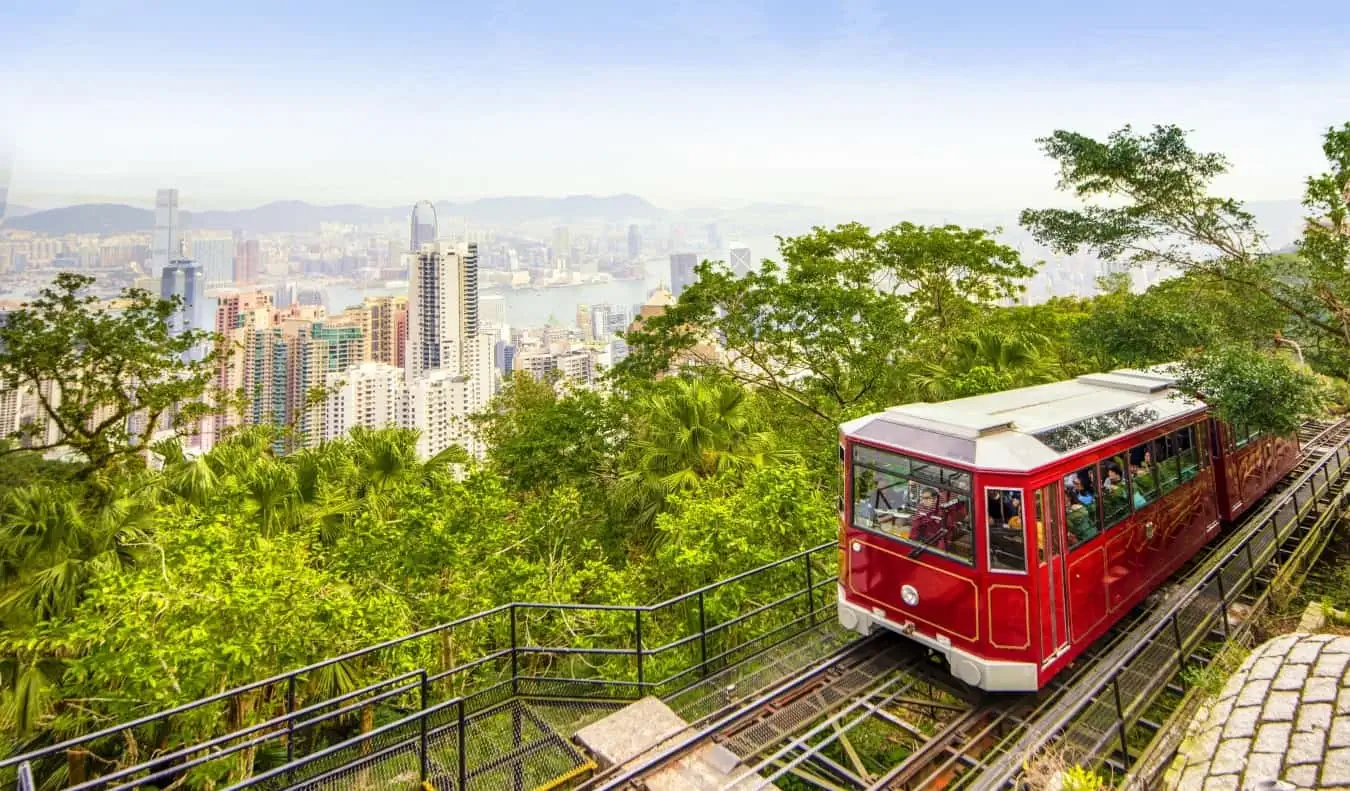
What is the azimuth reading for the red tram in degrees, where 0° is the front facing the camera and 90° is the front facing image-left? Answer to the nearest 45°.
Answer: approximately 45°

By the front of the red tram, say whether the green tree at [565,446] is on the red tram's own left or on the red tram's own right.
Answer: on the red tram's own right

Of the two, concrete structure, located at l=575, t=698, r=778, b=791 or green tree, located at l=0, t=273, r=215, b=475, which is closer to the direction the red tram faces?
the concrete structure

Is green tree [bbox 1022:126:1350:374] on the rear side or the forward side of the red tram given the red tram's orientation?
on the rear side

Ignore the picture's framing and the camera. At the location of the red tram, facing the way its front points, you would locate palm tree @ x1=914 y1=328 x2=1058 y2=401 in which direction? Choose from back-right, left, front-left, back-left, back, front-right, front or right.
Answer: back-right

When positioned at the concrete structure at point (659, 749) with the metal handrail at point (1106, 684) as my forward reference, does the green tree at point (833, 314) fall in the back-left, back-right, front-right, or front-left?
front-left

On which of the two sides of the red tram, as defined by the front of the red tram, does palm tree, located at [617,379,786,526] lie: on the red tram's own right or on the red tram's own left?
on the red tram's own right
